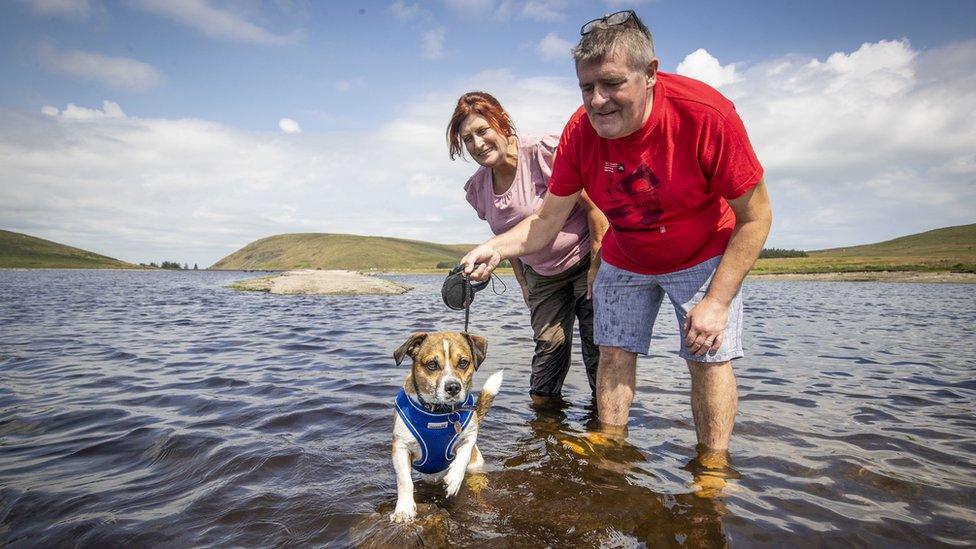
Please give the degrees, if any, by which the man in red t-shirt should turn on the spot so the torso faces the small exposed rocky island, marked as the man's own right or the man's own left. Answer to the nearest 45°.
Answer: approximately 90° to the man's own right

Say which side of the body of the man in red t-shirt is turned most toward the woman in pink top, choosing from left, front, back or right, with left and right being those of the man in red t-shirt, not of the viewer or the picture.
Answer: right

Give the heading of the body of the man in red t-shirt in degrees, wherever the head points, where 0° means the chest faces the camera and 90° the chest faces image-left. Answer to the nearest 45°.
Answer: approximately 45°
